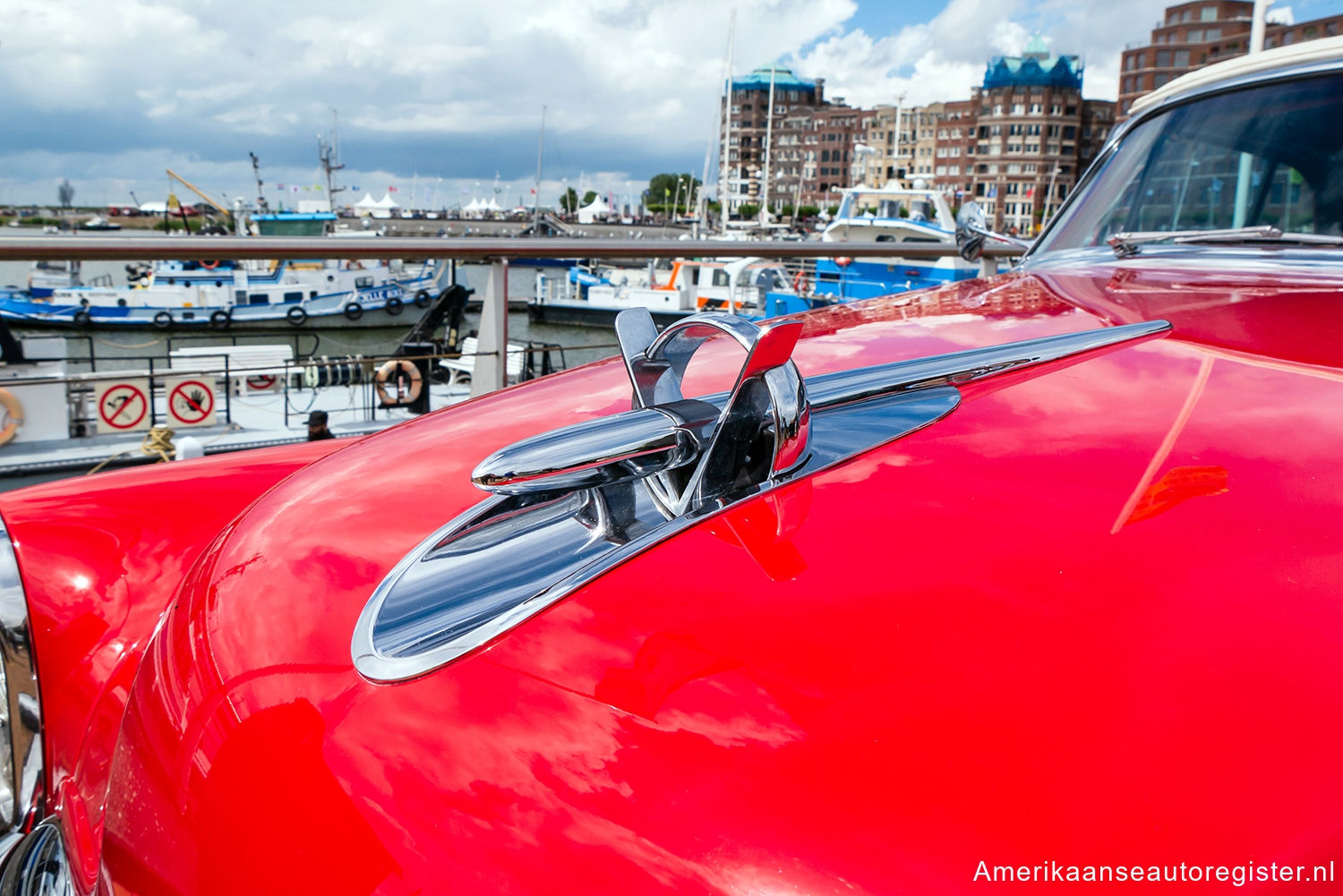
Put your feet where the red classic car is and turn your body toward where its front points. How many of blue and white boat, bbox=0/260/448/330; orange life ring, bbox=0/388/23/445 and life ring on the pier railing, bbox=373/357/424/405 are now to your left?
0

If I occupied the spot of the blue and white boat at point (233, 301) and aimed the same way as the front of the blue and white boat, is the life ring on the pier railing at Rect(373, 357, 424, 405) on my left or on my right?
on my right

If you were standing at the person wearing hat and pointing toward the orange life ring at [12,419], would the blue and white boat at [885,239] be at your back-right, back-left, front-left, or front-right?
back-right

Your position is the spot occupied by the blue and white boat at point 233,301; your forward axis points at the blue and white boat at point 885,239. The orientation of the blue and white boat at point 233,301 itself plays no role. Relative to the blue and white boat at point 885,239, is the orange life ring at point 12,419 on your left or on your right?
right

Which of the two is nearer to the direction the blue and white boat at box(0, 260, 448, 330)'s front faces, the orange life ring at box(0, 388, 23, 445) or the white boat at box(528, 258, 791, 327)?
the white boat

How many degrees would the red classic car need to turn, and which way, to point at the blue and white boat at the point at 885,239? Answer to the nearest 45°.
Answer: approximately 135° to its right

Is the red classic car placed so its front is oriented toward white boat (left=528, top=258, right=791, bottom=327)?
no

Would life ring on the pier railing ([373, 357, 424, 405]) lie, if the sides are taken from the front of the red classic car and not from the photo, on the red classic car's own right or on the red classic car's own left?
on the red classic car's own right

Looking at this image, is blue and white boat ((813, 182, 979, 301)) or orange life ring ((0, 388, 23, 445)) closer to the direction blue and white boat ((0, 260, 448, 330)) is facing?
the blue and white boat

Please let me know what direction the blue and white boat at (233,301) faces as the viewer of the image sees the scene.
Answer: facing to the right of the viewer

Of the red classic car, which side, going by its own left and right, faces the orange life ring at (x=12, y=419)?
right

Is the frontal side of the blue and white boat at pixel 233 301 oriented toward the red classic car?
no

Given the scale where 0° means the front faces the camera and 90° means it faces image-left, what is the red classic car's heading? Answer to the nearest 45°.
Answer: approximately 45°

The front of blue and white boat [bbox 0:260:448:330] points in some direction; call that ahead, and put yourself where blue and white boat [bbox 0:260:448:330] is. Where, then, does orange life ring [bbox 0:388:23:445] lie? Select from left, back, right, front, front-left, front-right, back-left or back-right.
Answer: right
